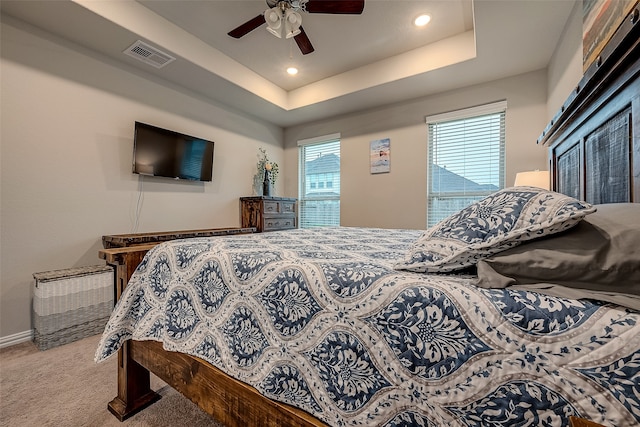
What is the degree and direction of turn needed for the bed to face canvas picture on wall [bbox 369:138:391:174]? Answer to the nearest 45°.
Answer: approximately 90° to its right

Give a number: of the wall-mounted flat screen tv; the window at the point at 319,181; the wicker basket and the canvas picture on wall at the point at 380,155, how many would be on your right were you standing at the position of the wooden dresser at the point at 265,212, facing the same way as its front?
2

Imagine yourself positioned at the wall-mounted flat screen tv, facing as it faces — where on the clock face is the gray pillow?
The gray pillow is roughly at 1 o'clock from the wall-mounted flat screen tv.

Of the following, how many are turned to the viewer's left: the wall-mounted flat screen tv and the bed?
1

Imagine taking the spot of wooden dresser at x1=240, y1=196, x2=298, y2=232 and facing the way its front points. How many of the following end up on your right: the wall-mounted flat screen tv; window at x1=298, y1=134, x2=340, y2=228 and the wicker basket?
2

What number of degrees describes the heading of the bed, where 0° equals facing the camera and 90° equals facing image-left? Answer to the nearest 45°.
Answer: approximately 90°

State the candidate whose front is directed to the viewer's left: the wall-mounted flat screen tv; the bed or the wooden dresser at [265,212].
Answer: the bed

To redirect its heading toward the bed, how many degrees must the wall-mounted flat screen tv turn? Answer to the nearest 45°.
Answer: approximately 45° to its right
